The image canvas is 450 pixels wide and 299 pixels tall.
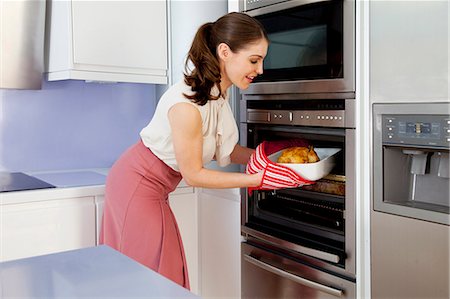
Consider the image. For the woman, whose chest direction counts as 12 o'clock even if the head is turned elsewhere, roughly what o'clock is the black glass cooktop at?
The black glass cooktop is roughly at 7 o'clock from the woman.

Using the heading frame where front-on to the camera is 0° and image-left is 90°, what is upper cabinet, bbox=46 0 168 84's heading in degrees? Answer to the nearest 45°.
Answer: approximately 315°

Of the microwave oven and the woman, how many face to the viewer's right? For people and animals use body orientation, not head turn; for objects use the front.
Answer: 1

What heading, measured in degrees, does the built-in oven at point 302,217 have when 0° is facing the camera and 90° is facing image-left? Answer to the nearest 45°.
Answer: approximately 45°

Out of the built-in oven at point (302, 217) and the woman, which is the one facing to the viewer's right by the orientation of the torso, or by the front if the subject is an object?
the woman

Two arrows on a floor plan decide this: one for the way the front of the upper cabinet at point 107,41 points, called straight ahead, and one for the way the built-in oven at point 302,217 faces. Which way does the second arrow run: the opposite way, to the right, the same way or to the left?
to the right

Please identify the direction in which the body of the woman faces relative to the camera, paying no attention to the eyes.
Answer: to the viewer's right

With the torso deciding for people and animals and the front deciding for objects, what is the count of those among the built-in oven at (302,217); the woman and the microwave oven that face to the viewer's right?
1

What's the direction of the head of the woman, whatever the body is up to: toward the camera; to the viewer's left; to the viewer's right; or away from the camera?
to the viewer's right

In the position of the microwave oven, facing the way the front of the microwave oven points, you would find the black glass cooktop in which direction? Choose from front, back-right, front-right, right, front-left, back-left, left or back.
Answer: front-right

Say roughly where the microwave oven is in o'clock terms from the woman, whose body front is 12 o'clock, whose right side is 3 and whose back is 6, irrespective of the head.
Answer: The microwave oven is roughly at 12 o'clock from the woman.
